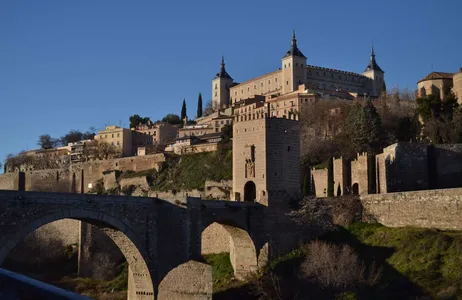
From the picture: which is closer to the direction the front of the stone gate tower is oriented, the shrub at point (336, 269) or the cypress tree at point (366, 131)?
the shrub

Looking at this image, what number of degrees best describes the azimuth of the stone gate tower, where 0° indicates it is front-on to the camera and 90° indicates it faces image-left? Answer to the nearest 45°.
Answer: approximately 45°

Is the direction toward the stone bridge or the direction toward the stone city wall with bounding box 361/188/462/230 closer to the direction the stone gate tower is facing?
the stone bridge

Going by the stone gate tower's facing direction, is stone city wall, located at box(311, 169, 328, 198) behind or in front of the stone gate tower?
behind

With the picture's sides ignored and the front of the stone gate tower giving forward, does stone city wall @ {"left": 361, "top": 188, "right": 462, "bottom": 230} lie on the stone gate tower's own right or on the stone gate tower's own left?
on the stone gate tower's own left

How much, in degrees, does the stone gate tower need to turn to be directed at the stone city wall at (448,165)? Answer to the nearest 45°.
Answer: approximately 135° to its left

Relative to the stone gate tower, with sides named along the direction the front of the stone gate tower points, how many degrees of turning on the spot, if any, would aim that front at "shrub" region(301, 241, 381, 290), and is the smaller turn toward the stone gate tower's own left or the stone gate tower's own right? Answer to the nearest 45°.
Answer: approximately 90° to the stone gate tower's own left
